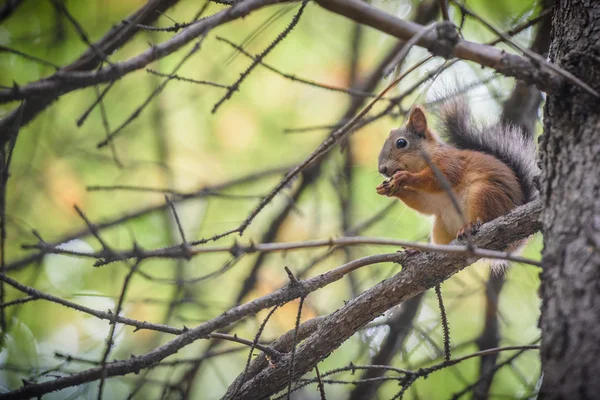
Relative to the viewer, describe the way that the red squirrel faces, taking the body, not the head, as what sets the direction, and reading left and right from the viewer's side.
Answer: facing to the left of the viewer

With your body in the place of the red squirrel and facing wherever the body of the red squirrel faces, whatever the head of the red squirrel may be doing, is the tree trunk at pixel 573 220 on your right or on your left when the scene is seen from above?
on your left
